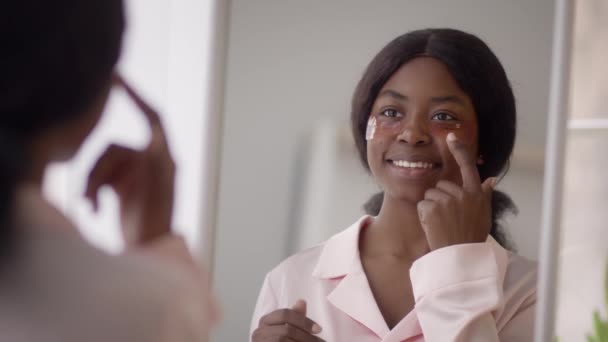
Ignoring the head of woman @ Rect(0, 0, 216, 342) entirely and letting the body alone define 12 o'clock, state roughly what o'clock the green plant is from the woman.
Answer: The green plant is roughly at 1 o'clock from the woman.

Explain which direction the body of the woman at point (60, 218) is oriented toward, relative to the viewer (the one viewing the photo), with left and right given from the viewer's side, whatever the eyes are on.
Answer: facing away from the viewer and to the right of the viewer
